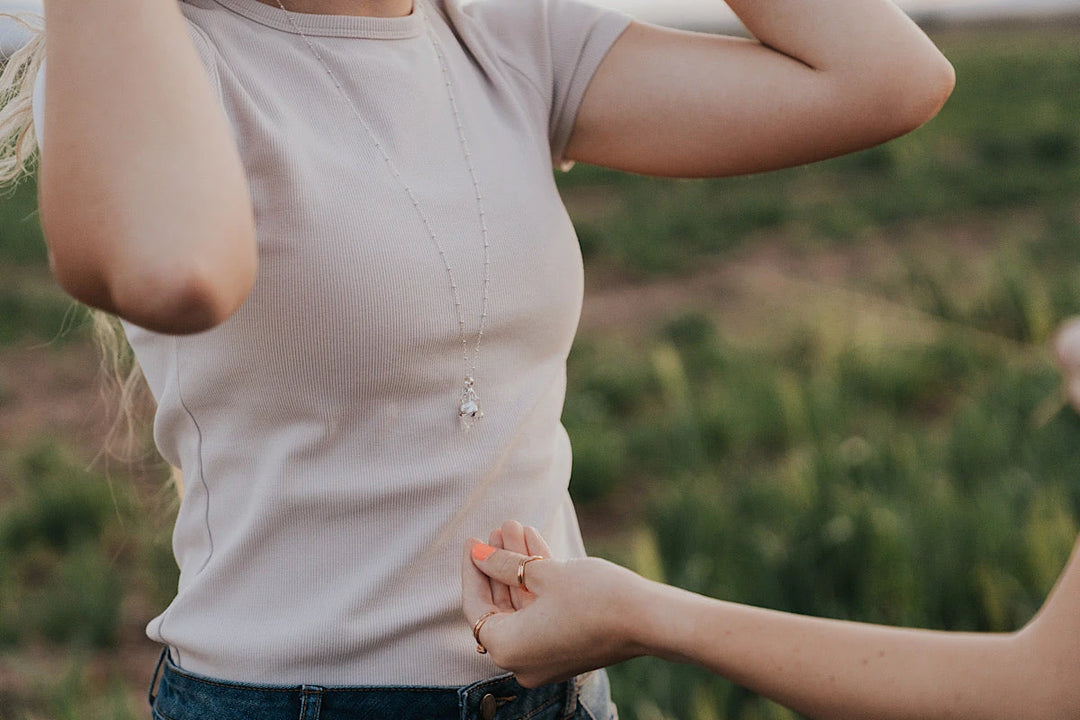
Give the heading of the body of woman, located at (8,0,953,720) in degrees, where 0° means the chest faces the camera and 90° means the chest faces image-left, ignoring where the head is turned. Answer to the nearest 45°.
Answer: approximately 315°
